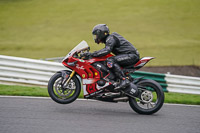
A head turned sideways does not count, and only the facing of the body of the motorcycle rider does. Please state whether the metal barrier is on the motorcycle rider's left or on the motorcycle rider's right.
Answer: on the motorcycle rider's right

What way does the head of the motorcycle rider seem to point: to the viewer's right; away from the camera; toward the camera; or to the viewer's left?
to the viewer's left

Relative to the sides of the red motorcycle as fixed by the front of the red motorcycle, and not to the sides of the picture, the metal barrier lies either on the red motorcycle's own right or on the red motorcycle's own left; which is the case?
on the red motorcycle's own right

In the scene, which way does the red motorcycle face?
to the viewer's left

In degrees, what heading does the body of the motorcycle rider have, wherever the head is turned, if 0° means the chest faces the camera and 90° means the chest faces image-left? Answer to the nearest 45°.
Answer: approximately 90°
